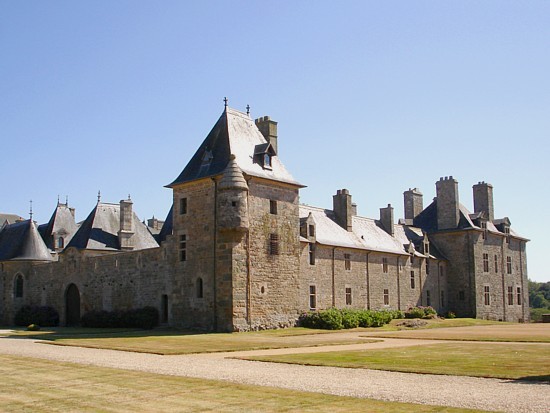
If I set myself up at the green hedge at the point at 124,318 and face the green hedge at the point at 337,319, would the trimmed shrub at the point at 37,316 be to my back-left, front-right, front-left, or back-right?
back-left
